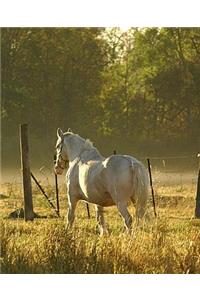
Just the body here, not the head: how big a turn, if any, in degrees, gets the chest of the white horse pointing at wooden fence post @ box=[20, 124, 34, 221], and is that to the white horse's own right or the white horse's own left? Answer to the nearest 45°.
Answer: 0° — it already faces it

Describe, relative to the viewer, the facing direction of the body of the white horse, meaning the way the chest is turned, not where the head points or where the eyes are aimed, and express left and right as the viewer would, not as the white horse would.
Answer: facing away from the viewer and to the left of the viewer
